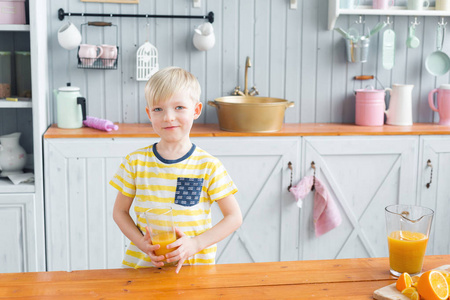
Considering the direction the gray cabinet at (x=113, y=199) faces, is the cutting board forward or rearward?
forward

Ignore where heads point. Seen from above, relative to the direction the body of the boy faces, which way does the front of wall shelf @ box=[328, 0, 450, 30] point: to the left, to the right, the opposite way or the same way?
the same way

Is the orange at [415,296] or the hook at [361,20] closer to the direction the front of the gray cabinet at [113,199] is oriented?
the orange

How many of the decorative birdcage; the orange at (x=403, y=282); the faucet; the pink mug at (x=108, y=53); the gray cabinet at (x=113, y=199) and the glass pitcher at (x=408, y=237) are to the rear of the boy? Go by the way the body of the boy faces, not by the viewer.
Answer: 4

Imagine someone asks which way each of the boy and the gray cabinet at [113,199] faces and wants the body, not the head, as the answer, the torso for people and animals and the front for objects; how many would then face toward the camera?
2

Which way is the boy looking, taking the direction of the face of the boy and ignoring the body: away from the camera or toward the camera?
toward the camera

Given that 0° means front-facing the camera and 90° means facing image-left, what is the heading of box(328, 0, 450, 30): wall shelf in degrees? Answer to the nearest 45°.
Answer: approximately 0°

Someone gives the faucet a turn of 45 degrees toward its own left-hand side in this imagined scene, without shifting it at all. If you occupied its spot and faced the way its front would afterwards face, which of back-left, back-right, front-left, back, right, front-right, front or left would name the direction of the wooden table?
front-right

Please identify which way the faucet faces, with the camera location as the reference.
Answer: facing the viewer

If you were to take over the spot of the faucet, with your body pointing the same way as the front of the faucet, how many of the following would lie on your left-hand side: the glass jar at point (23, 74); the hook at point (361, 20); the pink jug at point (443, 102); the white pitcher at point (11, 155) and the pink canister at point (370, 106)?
3

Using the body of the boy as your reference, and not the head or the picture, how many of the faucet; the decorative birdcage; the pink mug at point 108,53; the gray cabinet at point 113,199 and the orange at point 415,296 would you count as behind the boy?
4

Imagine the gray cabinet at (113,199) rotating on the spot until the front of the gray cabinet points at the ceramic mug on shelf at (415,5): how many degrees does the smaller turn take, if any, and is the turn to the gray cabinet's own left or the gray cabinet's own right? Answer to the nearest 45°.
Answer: approximately 90° to the gray cabinet's own left

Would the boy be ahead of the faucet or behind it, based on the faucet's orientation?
ahead

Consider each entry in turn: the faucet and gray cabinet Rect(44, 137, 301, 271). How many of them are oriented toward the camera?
2
